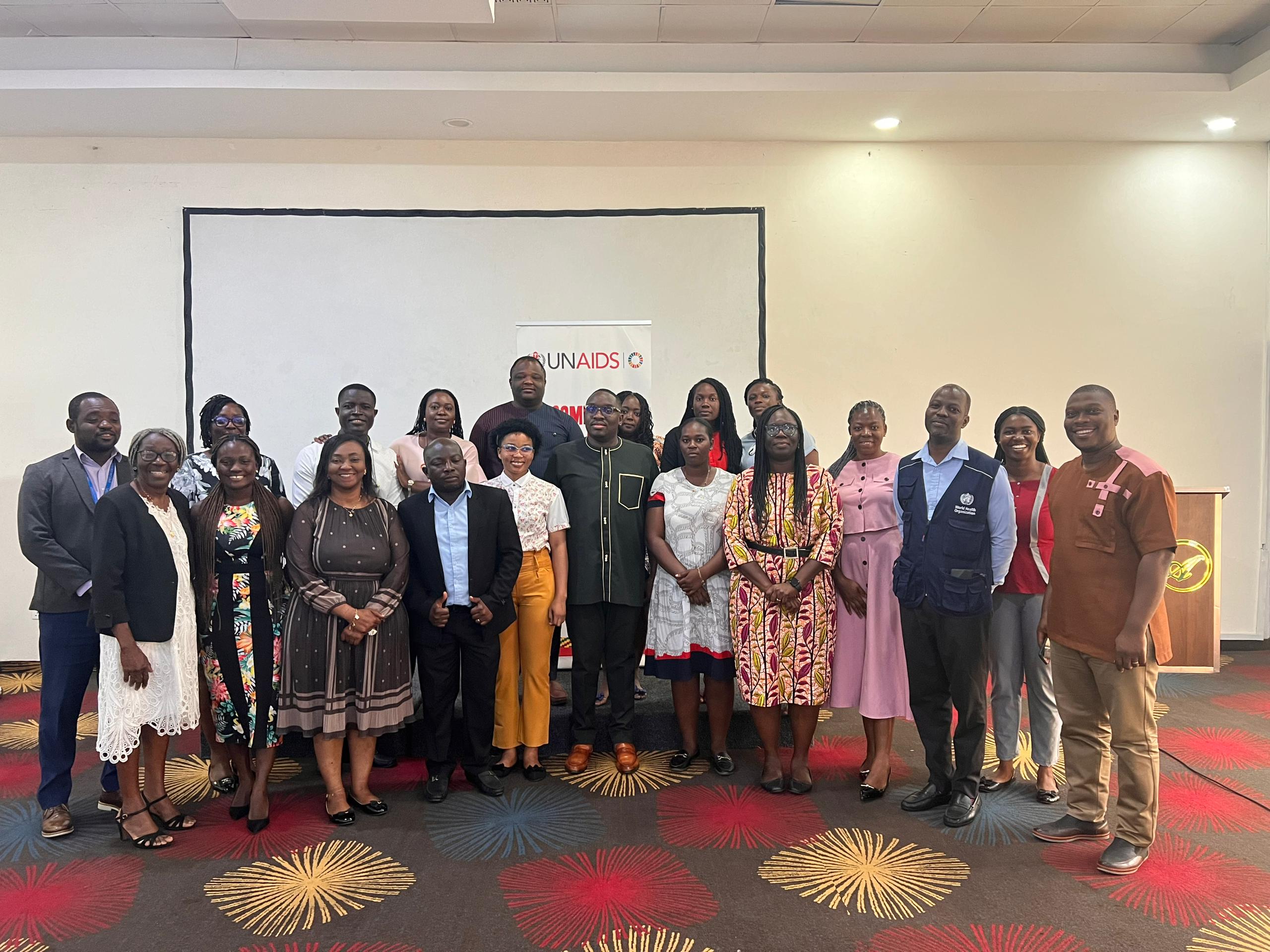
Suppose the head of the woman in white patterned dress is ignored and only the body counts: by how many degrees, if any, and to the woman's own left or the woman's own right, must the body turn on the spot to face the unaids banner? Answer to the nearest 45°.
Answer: approximately 180°

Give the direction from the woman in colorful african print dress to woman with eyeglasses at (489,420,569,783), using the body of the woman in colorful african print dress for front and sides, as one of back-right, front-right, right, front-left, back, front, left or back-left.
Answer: right

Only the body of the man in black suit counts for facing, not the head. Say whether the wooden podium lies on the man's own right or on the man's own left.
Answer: on the man's own left

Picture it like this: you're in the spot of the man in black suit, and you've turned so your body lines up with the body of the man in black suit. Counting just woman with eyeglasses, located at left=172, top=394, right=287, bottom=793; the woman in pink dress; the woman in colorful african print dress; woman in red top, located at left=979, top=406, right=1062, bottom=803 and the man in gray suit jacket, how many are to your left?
3

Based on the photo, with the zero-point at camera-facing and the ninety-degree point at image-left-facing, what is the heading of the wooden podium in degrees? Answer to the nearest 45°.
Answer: approximately 0°

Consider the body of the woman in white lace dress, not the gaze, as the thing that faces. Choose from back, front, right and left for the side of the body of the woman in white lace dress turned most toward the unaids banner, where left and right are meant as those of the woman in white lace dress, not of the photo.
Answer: left

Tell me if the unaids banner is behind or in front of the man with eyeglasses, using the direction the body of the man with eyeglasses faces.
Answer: behind

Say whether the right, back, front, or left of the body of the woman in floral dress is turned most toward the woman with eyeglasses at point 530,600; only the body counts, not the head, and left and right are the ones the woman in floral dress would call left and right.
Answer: left
